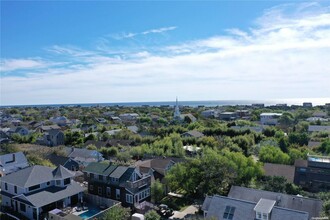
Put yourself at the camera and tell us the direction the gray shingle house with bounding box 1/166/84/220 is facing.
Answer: facing the viewer and to the right of the viewer

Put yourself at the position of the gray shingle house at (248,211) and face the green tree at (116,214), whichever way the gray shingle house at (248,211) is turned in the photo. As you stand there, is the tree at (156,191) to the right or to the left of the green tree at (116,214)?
right

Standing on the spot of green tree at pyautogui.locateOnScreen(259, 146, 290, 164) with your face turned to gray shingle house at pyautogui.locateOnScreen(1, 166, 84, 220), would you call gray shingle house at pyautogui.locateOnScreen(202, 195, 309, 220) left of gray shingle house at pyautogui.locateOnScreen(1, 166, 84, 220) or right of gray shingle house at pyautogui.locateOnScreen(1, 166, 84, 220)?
left

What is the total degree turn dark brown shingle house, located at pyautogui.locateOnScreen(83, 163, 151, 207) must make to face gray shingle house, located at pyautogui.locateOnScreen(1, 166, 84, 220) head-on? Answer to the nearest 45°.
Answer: approximately 135° to its right

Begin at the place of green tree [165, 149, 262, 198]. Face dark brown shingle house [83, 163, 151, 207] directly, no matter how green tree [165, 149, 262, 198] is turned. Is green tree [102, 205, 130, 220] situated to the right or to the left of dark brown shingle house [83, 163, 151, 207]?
left

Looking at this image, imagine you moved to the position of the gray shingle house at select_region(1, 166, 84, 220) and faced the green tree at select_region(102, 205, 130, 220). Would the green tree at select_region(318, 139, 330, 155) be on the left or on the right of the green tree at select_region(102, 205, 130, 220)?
left

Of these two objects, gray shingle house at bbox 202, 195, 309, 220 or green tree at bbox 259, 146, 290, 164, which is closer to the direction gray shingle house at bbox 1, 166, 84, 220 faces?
the gray shingle house

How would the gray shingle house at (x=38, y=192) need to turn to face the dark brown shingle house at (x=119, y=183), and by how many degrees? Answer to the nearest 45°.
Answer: approximately 45° to its left

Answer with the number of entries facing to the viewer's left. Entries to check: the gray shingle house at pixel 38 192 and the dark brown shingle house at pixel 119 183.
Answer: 0

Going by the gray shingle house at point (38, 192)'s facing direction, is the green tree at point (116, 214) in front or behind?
in front
